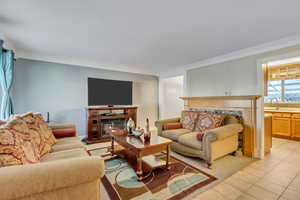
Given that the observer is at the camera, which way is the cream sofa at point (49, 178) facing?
facing to the right of the viewer

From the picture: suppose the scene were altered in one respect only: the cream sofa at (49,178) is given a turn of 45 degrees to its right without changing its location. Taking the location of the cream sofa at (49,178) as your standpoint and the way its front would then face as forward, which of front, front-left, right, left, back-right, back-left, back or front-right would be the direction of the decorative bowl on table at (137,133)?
left

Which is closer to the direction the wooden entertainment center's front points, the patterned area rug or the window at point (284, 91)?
the patterned area rug

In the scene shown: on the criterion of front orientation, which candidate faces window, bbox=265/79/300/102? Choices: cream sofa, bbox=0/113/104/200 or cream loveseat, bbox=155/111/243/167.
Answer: cream sofa, bbox=0/113/104/200

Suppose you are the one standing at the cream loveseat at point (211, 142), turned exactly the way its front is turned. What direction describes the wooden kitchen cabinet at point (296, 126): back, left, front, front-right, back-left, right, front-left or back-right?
back

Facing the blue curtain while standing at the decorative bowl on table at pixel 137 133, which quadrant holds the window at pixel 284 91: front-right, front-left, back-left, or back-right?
back-right

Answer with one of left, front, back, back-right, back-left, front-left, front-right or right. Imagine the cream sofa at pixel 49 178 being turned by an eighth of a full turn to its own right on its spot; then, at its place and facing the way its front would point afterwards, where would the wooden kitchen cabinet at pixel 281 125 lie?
front-left

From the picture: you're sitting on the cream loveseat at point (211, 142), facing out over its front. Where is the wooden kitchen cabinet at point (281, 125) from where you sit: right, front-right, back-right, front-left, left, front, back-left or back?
back

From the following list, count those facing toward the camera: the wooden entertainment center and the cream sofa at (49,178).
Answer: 1

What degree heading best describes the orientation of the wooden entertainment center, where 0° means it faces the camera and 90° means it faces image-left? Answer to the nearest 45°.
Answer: approximately 0°

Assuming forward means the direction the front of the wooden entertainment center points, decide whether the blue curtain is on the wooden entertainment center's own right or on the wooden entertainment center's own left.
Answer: on the wooden entertainment center's own right

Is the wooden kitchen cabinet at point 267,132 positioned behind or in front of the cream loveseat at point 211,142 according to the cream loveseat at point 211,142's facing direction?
behind

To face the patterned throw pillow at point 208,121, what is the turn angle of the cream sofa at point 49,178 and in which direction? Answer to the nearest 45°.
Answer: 0° — it already faces it

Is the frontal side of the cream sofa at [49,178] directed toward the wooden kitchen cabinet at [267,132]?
yes

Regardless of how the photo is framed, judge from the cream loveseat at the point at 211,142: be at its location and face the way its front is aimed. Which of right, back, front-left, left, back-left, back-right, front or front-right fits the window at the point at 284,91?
back

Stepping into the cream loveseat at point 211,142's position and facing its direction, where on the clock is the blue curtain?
The blue curtain is roughly at 1 o'clock from the cream loveseat.

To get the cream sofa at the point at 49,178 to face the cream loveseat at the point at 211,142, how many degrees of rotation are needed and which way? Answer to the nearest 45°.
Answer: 0° — it already faces it

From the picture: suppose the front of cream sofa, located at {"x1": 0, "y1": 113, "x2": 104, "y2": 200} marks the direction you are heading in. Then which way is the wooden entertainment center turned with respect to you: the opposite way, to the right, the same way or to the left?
to the right
